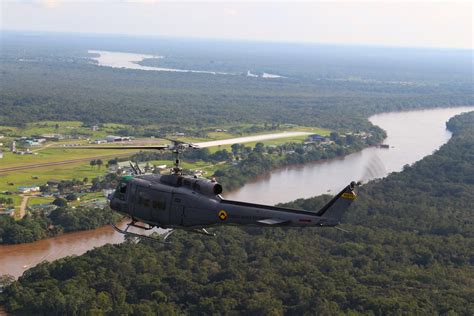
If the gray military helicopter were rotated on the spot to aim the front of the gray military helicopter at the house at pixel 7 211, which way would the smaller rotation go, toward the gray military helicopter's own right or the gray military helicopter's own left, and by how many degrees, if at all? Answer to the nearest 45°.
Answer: approximately 45° to the gray military helicopter's own right

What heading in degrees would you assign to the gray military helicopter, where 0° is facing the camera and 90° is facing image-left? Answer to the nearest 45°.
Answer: approximately 90°
